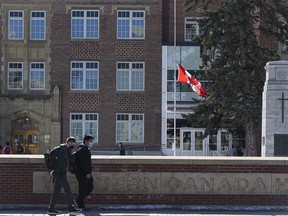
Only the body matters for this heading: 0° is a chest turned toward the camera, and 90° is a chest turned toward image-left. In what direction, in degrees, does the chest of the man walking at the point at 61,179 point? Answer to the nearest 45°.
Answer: approximately 270°

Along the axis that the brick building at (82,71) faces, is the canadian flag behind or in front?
in front

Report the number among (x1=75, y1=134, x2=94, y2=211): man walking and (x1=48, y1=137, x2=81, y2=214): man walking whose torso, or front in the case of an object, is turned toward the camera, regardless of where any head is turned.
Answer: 0

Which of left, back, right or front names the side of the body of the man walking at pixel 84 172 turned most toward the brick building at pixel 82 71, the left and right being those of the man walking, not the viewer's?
left

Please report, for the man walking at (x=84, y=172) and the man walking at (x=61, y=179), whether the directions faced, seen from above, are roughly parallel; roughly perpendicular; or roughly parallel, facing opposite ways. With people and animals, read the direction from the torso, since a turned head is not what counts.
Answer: roughly parallel

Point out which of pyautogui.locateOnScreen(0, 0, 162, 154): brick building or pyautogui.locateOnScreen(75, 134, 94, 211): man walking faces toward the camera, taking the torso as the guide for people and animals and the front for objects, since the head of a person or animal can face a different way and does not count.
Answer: the brick building

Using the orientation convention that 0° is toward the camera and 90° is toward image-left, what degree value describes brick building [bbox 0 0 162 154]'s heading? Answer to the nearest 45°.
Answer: approximately 0°

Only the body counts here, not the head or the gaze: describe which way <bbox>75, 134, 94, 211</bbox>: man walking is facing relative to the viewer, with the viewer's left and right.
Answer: facing to the right of the viewer

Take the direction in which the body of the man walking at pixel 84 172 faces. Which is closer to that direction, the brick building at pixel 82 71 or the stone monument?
the stone monument

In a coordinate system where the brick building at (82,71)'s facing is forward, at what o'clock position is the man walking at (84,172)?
The man walking is roughly at 12 o'clock from the brick building.

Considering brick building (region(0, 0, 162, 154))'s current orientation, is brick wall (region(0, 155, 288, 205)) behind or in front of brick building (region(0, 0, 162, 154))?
in front
